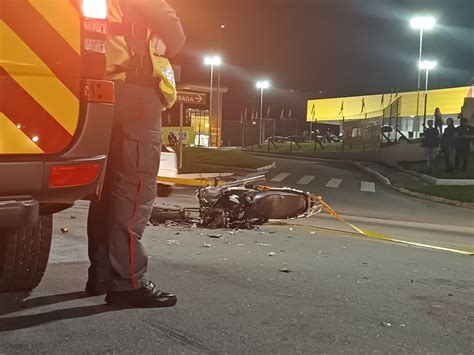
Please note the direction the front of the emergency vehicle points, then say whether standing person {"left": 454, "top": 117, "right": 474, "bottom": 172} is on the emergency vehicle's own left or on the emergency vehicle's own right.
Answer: on the emergency vehicle's own right

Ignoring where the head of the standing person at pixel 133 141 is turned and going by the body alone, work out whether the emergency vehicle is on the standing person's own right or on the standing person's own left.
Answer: on the standing person's own left

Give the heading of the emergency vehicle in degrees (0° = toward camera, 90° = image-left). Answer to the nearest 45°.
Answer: approximately 180°

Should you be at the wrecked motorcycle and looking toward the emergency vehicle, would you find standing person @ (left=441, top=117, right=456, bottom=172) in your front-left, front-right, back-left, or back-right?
back-left

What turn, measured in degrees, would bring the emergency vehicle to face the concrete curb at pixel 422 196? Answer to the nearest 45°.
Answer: approximately 45° to its right

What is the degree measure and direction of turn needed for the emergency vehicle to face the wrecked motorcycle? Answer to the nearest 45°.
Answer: approximately 45° to its right

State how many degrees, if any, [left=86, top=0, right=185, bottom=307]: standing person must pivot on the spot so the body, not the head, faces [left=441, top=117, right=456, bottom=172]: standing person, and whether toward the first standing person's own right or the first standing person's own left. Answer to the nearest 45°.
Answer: approximately 45° to the first standing person's own left

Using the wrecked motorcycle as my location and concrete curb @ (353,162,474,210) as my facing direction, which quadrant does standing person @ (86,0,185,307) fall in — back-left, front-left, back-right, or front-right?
back-right

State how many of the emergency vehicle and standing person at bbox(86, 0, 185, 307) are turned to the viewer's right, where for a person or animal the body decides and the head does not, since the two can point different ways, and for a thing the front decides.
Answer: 1

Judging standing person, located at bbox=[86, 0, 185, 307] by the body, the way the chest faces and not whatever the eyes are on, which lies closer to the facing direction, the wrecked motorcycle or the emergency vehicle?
the wrecked motorcycle

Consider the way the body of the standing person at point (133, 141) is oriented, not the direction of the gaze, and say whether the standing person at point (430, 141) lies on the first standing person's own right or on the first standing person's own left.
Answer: on the first standing person's own left

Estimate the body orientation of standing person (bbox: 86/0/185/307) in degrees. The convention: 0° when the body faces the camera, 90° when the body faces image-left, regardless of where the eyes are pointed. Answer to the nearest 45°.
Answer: approximately 270°
